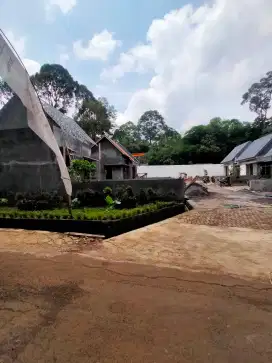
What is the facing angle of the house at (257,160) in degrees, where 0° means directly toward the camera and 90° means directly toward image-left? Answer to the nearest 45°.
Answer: approximately 45°

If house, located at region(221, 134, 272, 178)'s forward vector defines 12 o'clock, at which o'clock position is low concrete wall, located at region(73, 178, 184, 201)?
The low concrete wall is roughly at 11 o'clock from the house.

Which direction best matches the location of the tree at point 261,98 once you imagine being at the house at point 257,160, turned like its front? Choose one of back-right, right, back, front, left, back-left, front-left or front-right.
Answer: back-right

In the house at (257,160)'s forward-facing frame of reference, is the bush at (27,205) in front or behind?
in front

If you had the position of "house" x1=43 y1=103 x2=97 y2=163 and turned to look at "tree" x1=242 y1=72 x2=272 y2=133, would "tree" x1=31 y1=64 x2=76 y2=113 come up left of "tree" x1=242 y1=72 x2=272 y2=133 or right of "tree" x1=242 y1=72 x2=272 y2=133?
left

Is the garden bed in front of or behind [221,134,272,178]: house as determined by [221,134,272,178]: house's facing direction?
in front

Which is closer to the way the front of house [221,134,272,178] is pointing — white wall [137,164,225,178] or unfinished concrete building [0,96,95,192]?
the unfinished concrete building

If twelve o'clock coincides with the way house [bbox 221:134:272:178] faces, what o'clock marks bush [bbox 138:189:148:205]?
The bush is roughly at 11 o'clock from the house.

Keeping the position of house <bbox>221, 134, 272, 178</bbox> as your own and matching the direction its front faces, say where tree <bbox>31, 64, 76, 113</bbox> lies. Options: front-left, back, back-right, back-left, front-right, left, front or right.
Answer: front-right

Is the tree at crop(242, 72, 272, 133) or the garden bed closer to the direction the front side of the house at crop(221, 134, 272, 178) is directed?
the garden bed

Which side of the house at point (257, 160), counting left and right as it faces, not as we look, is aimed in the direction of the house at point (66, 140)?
front

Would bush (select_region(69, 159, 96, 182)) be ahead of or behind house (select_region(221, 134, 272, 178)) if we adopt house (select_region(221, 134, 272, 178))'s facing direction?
ahead

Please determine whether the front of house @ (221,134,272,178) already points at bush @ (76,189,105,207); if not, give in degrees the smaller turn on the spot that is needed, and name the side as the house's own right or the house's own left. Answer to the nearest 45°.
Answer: approximately 45° to the house's own left

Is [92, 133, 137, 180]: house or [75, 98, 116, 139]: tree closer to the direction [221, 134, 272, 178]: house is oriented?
the house

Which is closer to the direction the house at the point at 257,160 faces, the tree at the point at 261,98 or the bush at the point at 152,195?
the bush
